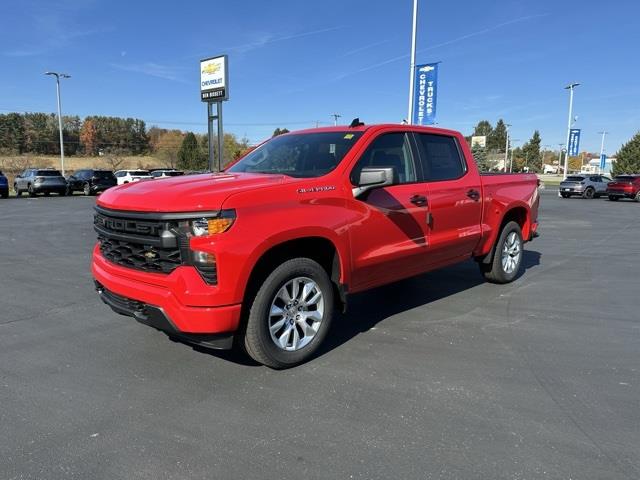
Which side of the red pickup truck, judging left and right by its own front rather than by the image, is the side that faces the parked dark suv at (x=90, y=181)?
right

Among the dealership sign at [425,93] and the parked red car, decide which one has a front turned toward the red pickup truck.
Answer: the dealership sign

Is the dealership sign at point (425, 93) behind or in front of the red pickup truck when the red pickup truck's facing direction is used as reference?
behind

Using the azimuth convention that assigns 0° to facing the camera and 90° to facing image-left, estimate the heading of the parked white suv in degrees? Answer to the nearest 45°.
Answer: approximately 45°

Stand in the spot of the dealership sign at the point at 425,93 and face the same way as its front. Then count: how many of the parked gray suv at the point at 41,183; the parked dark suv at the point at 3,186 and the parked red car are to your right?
2

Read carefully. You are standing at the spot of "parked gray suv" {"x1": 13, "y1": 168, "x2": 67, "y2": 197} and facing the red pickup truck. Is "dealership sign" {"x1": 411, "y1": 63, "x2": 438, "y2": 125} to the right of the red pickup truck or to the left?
left

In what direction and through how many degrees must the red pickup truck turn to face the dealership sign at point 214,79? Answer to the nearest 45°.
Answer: approximately 135° to its right

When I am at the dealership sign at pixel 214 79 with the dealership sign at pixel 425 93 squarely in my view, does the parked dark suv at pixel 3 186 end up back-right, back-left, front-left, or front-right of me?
back-right

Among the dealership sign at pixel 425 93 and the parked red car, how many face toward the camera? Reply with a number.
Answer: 1
